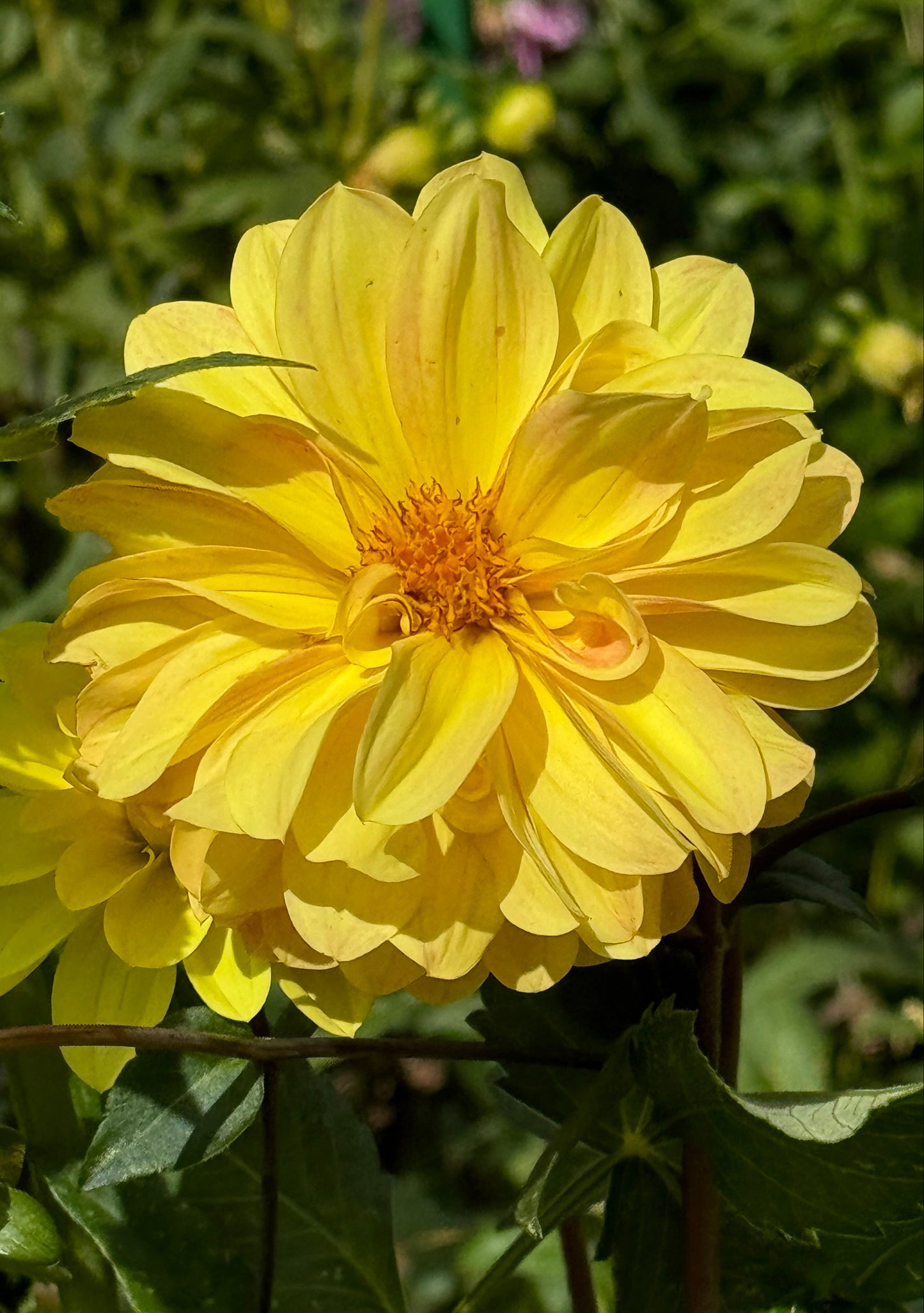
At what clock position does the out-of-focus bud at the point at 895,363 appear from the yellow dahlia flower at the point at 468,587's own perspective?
The out-of-focus bud is roughly at 7 o'clock from the yellow dahlia flower.

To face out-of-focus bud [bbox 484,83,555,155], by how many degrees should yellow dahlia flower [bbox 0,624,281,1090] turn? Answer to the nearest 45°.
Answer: approximately 135° to its left

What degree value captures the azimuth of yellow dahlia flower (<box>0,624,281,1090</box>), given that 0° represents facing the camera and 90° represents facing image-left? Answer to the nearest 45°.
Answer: approximately 0°

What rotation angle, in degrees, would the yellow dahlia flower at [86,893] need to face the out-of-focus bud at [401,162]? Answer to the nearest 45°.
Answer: approximately 135° to its left

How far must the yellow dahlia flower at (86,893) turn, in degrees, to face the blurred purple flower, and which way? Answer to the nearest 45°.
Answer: approximately 135° to its left

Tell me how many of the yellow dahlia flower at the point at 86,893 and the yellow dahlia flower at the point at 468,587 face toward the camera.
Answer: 2

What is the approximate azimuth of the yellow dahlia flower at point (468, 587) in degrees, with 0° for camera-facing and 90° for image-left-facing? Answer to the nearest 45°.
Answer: approximately 0°
